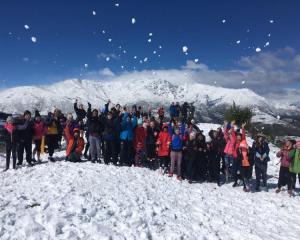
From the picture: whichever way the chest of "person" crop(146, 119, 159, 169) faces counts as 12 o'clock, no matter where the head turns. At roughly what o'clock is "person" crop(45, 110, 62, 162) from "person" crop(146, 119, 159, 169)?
"person" crop(45, 110, 62, 162) is roughly at 3 o'clock from "person" crop(146, 119, 159, 169).

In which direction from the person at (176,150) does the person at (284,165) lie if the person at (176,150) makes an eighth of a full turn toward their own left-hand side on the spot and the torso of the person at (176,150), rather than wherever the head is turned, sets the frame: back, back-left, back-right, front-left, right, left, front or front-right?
front-left

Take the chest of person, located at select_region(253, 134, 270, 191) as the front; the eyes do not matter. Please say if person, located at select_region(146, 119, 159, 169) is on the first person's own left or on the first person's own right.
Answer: on the first person's own right

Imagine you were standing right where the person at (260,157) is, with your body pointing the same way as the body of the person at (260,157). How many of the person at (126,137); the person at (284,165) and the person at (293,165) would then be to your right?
1

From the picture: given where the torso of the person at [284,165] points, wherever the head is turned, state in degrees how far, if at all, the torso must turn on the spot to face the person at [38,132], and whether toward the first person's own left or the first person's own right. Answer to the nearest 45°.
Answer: approximately 45° to the first person's own right

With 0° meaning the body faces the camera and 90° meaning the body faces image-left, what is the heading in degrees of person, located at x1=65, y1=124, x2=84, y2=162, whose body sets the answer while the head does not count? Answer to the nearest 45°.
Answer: approximately 0°

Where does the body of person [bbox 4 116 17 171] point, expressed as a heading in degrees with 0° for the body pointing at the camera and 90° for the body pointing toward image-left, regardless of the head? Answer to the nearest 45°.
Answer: approximately 0°
